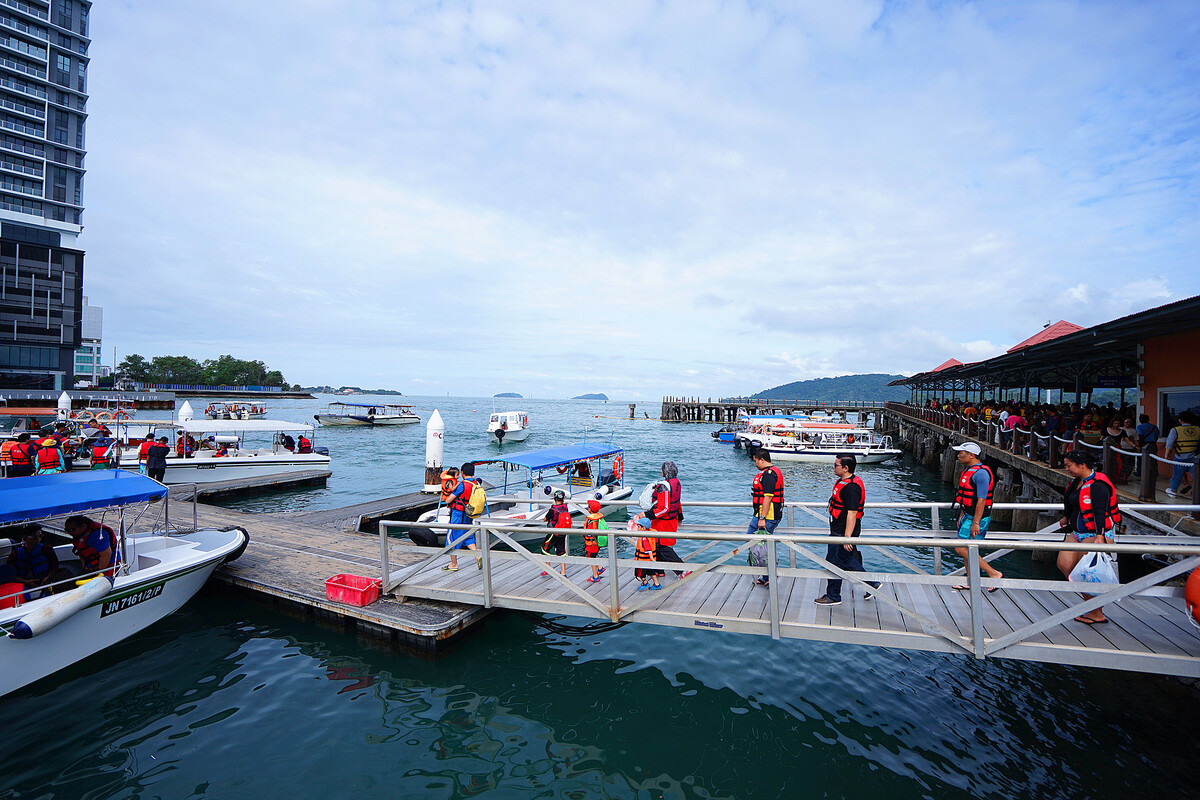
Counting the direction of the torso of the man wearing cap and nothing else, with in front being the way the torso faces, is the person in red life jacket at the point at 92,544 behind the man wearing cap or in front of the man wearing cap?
in front

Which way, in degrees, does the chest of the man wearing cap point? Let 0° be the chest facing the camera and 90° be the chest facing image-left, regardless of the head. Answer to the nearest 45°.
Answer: approximately 90°

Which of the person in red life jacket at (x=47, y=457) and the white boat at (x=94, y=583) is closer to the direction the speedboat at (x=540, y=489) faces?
the white boat

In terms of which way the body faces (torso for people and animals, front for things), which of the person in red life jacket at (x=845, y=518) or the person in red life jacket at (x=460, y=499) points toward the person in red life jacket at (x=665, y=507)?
the person in red life jacket at (x=845, y=518)

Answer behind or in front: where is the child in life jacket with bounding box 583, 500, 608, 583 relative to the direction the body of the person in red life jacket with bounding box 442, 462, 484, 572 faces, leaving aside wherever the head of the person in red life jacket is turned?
behind

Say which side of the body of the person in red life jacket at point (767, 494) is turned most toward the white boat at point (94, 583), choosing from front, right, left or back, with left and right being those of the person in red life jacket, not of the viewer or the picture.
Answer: front

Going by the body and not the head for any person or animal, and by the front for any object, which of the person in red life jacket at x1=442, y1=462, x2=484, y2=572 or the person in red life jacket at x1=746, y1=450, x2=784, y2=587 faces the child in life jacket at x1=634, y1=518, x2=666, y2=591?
the person in red life jacket at x1=746, y1=450, x2=784, y2=587

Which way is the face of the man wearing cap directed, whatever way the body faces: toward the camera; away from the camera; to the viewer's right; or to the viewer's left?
to the viewer's left

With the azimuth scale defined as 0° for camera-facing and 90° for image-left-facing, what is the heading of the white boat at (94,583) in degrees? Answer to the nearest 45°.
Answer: approximately 225°

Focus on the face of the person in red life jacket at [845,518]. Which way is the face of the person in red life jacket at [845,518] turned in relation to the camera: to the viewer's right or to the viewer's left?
to the viewer's left

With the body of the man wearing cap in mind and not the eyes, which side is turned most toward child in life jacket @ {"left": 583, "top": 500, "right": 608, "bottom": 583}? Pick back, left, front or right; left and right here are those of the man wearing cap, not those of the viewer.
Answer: front

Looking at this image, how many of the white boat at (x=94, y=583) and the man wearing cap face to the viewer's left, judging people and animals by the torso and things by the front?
1

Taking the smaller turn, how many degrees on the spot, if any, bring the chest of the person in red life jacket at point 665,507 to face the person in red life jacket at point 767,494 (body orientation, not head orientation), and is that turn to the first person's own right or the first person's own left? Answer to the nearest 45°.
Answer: approximately 135° to the first person's own right
